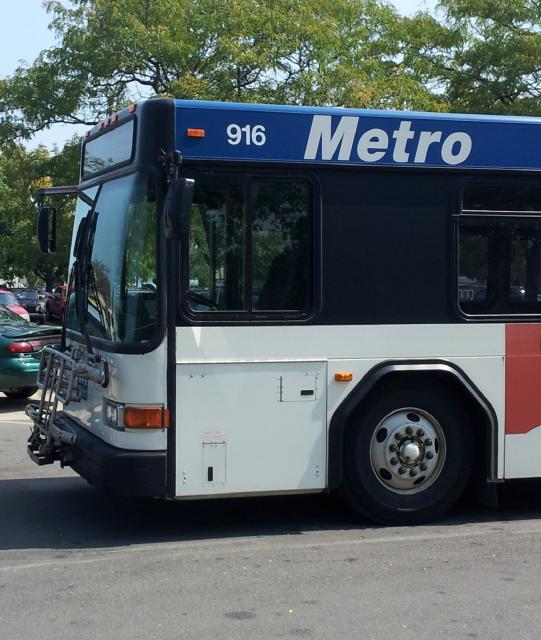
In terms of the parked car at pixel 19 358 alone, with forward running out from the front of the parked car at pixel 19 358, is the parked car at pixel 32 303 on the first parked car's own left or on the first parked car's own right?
on the first parked car's own right

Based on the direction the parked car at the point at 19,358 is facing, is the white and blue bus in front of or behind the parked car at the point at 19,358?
behind

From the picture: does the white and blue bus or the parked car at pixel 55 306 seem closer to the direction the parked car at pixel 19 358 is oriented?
the parked car

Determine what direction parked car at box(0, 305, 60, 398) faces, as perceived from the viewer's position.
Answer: facing away from the viewer and to the left of the viewer

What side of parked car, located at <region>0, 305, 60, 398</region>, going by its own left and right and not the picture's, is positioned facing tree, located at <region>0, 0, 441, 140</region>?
right

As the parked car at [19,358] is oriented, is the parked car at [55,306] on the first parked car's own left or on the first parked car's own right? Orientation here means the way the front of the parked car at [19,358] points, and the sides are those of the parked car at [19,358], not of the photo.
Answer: on the first parked car's own right
